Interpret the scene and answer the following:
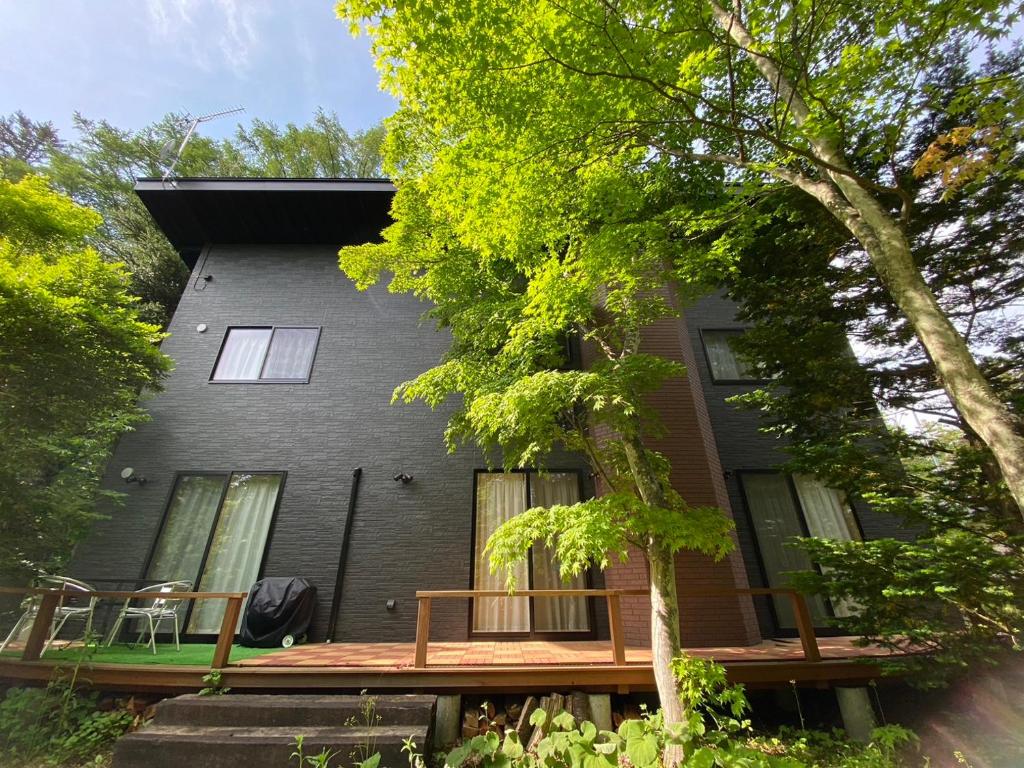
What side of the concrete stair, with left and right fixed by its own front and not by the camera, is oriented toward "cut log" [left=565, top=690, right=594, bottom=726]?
left

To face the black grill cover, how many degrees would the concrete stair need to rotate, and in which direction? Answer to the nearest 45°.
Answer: approximately 180°

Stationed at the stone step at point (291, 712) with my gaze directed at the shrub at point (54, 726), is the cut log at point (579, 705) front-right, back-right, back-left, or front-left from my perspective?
back-right

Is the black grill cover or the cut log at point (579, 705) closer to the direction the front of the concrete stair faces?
the cut log

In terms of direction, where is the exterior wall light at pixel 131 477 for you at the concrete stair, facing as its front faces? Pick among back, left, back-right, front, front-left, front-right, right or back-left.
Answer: back-right

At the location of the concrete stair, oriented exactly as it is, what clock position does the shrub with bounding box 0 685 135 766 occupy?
The shrub is roughly at 4 o'clock from the concrete stair.

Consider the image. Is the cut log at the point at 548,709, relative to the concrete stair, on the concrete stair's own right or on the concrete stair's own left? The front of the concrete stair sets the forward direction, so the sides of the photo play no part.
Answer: on the concrete stair's own left

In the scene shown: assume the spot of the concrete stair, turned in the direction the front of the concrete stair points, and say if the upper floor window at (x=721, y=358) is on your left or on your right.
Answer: on your left

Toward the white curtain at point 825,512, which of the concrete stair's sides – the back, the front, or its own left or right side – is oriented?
left

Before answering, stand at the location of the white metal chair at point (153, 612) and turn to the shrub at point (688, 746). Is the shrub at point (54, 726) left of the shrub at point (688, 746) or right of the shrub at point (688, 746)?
right

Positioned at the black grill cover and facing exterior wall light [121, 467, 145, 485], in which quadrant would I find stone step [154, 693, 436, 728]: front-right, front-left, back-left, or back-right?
back-left

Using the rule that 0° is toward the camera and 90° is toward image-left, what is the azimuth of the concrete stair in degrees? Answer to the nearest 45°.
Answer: approximately 0°

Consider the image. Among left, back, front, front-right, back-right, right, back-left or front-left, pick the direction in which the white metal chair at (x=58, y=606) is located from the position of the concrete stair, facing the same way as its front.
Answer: back-right
